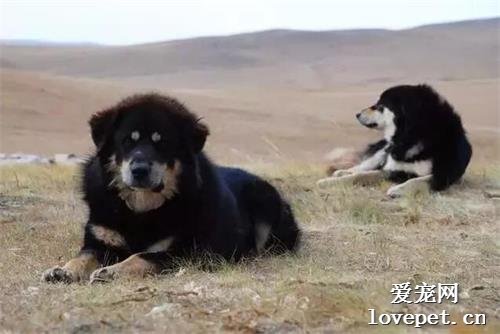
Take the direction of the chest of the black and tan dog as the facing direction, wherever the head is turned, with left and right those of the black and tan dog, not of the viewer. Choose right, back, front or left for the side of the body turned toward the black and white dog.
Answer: back

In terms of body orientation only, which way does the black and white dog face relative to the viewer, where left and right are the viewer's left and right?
facing to the left of the viewer

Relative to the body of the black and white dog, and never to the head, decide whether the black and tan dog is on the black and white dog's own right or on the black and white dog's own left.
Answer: on the black and white dog's own left

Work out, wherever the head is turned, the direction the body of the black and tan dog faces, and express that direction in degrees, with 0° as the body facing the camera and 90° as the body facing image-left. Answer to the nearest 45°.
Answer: approximately 45°
